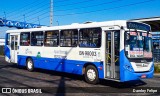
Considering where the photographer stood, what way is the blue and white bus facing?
facing the viewer and to the right of the viewer
